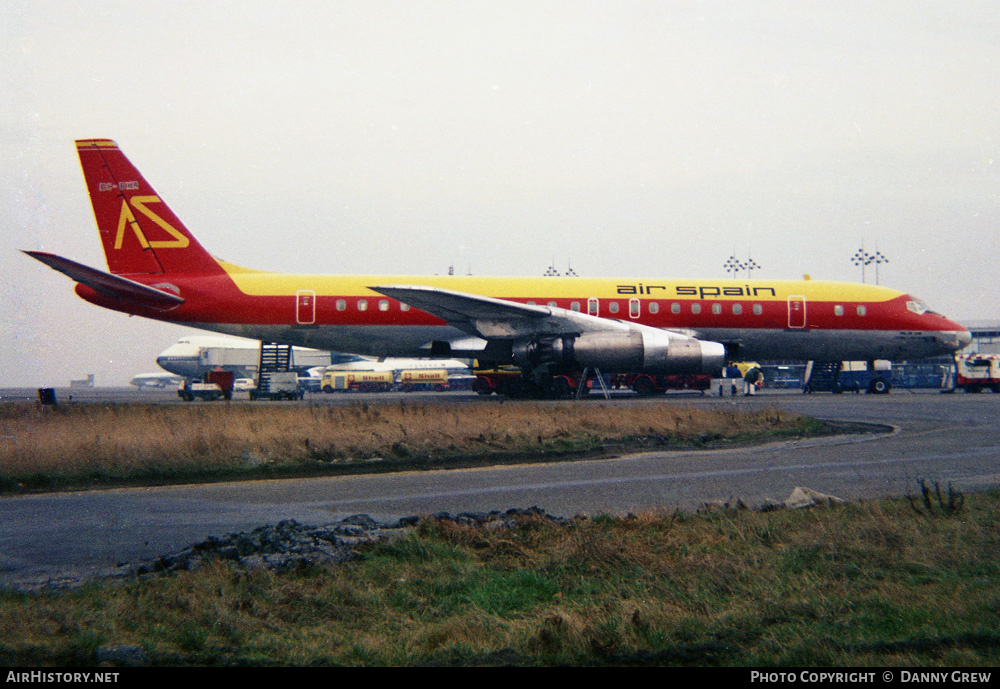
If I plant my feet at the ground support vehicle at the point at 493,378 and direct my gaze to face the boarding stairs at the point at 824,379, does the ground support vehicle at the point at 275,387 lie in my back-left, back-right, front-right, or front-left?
back-right

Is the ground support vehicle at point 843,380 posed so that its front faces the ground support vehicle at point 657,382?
no

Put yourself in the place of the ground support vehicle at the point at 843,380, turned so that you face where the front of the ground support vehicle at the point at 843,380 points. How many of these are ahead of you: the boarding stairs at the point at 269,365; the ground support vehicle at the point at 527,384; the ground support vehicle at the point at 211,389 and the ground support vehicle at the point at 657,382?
0

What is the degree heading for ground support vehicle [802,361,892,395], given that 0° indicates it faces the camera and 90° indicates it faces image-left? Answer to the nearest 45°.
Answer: approximately 270°

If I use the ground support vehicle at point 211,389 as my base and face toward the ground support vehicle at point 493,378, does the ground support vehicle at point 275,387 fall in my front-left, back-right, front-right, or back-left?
front-right
